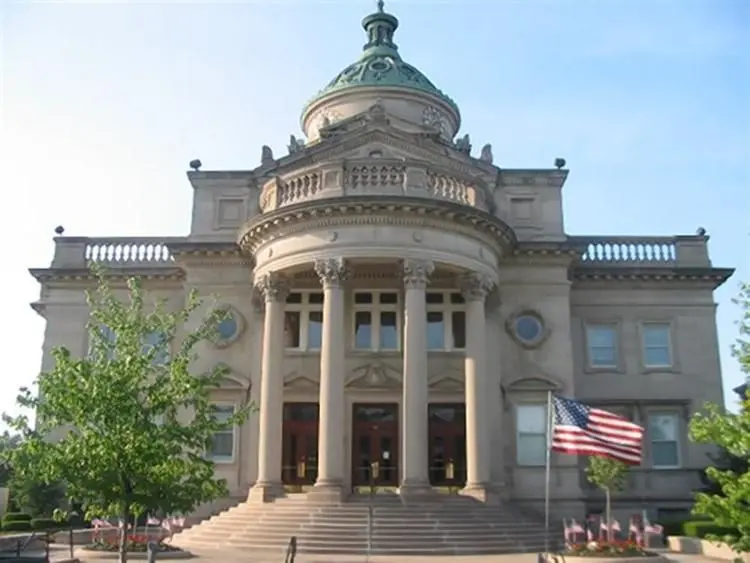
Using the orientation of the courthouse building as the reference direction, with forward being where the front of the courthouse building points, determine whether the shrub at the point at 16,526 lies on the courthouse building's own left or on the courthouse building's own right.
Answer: on the courthouse building's own right

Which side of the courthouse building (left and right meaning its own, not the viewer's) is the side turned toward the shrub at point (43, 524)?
right

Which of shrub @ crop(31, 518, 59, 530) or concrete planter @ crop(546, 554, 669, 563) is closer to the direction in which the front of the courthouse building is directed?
the concrete planter

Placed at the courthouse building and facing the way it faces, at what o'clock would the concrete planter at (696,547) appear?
The concrete planter is roughly at 10 o'clock from the courthouse building.

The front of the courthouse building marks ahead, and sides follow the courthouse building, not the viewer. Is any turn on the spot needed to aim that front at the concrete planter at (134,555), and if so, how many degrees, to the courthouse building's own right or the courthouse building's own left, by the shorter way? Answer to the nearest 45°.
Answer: approximately 45° to the courthouse building's own right

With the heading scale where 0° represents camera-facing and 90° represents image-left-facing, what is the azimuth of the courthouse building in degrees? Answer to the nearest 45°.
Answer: approximately 0°

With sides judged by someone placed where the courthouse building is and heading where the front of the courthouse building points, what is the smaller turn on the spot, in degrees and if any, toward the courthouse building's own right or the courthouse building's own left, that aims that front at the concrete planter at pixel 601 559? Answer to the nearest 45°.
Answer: approximately 45° to the courthouse building's own left

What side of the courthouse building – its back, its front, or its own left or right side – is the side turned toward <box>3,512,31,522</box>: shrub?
right

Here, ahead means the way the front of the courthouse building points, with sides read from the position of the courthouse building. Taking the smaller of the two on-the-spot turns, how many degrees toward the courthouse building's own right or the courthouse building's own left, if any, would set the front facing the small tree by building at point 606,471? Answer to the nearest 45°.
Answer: approximately 45° to the courthouse building's own left
